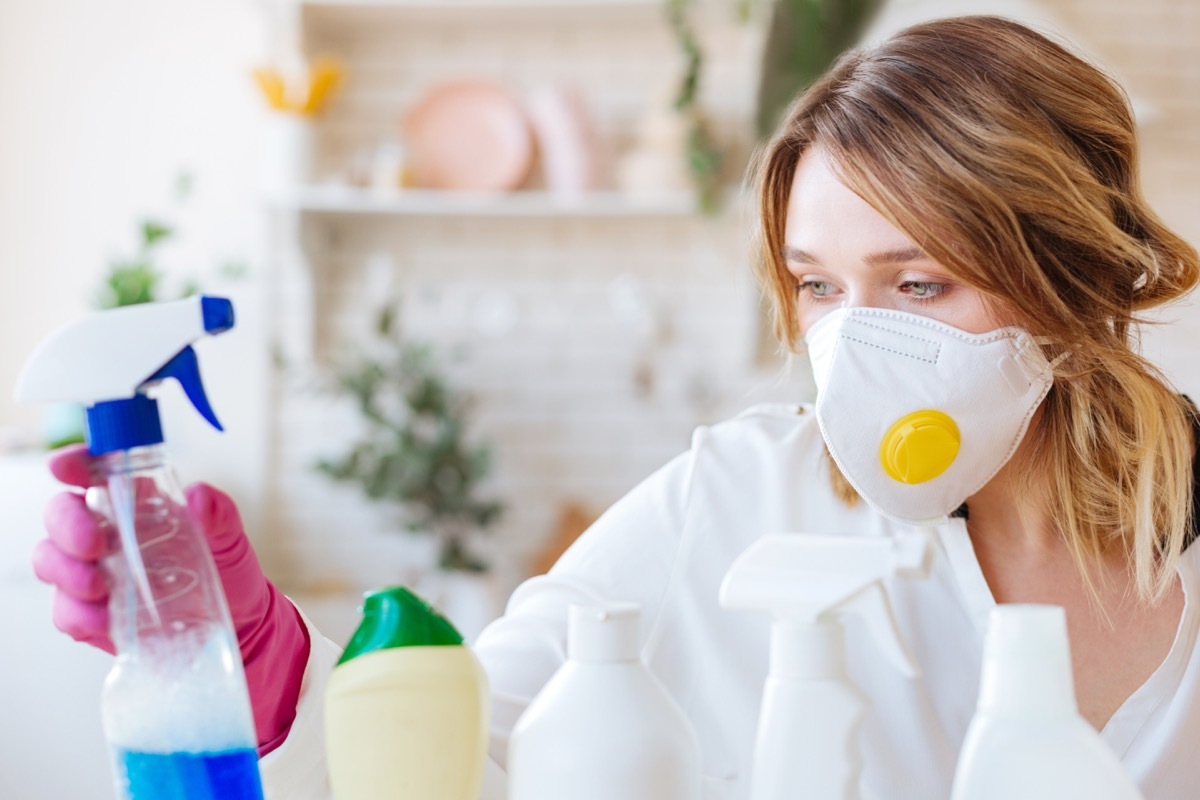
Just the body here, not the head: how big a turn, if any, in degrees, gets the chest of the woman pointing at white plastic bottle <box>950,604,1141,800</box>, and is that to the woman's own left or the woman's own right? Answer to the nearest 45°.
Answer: approximately 45° to the woman's own left

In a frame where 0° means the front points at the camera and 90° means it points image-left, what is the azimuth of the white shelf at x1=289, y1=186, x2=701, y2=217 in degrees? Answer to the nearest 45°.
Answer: approximately 0°

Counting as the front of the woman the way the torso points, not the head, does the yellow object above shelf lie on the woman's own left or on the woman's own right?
on the woman's own right

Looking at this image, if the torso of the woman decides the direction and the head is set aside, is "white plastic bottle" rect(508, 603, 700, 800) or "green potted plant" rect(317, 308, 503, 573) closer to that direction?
the white plastic bottle

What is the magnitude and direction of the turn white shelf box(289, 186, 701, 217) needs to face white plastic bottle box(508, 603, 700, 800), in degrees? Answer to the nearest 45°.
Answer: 0° — it already faces it

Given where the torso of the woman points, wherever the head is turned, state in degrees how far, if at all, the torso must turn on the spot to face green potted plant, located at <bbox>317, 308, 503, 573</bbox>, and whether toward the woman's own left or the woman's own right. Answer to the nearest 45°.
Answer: approximately 90° to the woman's own right

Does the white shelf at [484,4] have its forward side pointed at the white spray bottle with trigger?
yes

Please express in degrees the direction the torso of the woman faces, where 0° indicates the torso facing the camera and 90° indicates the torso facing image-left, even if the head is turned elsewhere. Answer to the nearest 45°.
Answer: approximately 45°

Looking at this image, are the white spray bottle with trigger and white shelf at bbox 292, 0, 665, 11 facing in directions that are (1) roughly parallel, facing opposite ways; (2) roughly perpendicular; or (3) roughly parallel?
roughly perpendicular
